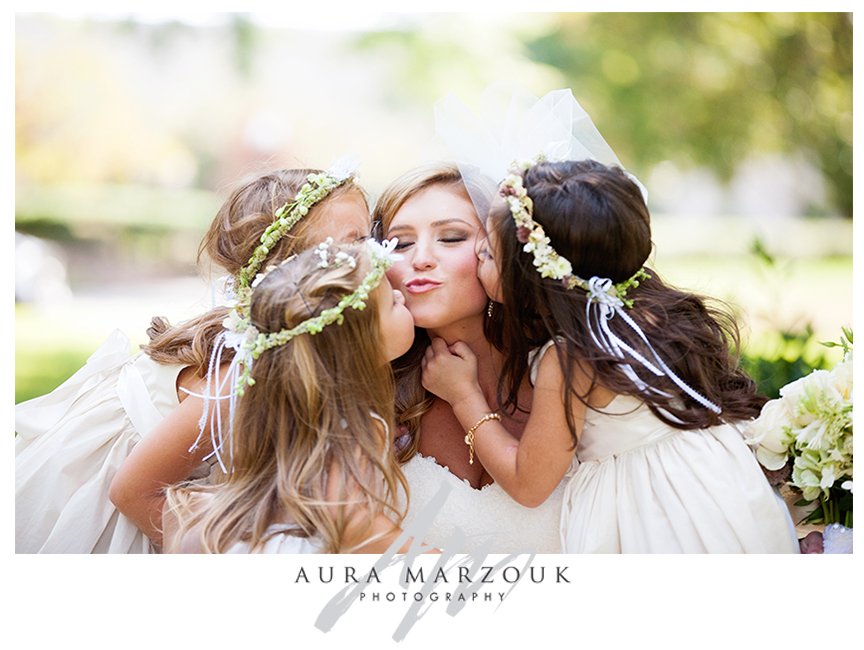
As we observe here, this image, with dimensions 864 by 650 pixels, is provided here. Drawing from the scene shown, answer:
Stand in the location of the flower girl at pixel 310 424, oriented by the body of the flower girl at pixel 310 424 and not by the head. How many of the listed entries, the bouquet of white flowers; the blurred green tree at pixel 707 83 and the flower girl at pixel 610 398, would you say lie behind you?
0

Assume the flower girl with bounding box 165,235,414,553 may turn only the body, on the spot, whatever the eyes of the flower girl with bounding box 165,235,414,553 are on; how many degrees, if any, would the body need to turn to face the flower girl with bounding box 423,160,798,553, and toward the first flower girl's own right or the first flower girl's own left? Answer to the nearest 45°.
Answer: approximately 45° to the first flower girl's own right

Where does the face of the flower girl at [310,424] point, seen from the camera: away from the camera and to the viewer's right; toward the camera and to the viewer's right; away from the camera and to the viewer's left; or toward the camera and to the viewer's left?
away from the camera and to the viewer's right

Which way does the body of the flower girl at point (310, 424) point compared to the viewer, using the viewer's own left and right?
facing away from the viewer and to the right of the viewer

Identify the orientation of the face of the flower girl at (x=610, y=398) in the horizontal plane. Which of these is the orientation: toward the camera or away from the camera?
away from the camera

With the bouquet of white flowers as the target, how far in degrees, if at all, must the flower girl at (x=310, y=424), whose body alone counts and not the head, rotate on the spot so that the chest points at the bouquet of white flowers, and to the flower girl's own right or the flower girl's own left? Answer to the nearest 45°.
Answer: approximately 45° to the flower girl's own right

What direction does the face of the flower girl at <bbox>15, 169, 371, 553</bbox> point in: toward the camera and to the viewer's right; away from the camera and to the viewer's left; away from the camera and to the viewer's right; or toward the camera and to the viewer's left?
away from the camera and to the viewer's right

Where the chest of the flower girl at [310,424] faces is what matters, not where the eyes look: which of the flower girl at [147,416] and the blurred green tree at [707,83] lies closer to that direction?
the blurred green tree

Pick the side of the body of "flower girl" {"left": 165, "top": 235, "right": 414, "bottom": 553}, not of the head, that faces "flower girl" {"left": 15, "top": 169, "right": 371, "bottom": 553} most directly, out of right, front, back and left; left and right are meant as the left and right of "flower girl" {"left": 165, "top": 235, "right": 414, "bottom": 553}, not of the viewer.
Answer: left

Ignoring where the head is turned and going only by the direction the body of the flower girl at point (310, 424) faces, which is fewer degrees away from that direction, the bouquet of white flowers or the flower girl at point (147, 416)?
the bouquet of white flowers

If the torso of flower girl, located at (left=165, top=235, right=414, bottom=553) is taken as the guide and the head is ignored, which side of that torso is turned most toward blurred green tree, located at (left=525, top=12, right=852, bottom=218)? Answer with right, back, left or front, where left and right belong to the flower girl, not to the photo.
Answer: front

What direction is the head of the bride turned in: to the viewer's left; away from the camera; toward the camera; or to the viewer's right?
toward the camera
